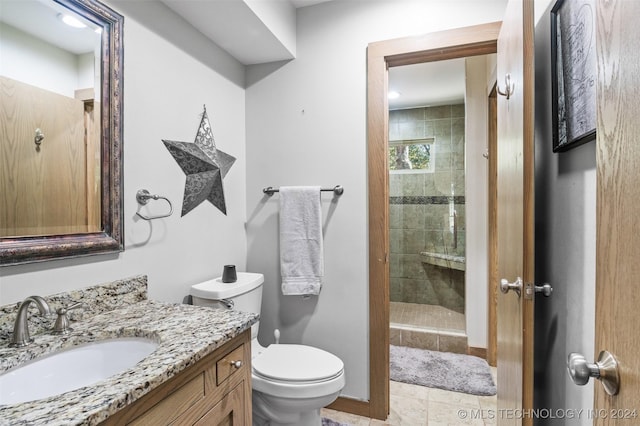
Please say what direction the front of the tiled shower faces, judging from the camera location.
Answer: facing the viewer

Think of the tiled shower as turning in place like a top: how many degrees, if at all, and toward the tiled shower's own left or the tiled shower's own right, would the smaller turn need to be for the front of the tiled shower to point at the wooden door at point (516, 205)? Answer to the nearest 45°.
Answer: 0° — it already faces it

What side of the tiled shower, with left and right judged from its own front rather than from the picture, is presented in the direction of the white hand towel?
front

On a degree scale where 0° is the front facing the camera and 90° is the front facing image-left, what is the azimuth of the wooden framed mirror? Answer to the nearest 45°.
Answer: approximately 315°

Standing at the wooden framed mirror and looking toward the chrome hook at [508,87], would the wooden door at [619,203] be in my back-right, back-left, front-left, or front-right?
front-right

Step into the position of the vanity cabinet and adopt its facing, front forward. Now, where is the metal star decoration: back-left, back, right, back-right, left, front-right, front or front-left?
back-left

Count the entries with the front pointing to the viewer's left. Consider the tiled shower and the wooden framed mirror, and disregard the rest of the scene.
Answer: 0

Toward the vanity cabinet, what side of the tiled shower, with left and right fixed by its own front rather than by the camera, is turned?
front

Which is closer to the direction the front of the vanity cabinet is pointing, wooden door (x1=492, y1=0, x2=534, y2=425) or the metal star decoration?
the wooden door

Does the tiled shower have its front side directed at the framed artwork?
yes

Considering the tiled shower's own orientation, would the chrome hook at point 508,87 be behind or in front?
in front

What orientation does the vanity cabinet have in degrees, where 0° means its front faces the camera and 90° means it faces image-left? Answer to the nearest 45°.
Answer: approximately 315°

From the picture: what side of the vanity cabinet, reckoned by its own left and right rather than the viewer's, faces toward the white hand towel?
left

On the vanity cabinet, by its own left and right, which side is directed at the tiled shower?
left

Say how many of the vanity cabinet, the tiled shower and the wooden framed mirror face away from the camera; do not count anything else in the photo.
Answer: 0
